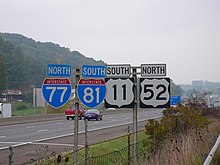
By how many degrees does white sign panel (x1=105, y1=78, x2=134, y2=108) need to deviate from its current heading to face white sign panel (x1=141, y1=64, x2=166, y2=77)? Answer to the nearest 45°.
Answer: approximately 90° to its left

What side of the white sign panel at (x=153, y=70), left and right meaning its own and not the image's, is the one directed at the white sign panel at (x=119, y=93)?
right

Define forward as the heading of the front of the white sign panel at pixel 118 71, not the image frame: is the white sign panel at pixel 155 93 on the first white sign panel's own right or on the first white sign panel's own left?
on the first white sign panel's own left

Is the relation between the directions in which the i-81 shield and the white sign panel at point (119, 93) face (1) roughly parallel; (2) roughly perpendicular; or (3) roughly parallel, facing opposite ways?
roughly parallel

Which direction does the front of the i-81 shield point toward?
toward the camera

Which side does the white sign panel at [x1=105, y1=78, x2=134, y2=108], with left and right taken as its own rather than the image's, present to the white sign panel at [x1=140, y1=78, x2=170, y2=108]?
left

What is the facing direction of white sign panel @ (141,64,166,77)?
toward the camera

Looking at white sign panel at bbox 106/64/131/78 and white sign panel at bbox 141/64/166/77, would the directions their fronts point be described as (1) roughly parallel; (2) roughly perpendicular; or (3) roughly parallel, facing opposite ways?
roughly parallel

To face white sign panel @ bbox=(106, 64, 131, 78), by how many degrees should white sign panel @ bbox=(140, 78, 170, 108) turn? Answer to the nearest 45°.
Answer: approximately 90° to its right

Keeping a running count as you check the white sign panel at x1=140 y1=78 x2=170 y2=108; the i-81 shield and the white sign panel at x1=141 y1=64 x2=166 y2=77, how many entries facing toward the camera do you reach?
3

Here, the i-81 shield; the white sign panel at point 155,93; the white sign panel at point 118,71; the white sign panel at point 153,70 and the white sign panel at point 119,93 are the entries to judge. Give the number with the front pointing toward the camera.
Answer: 5

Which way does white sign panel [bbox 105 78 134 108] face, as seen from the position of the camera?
facing the viewer
